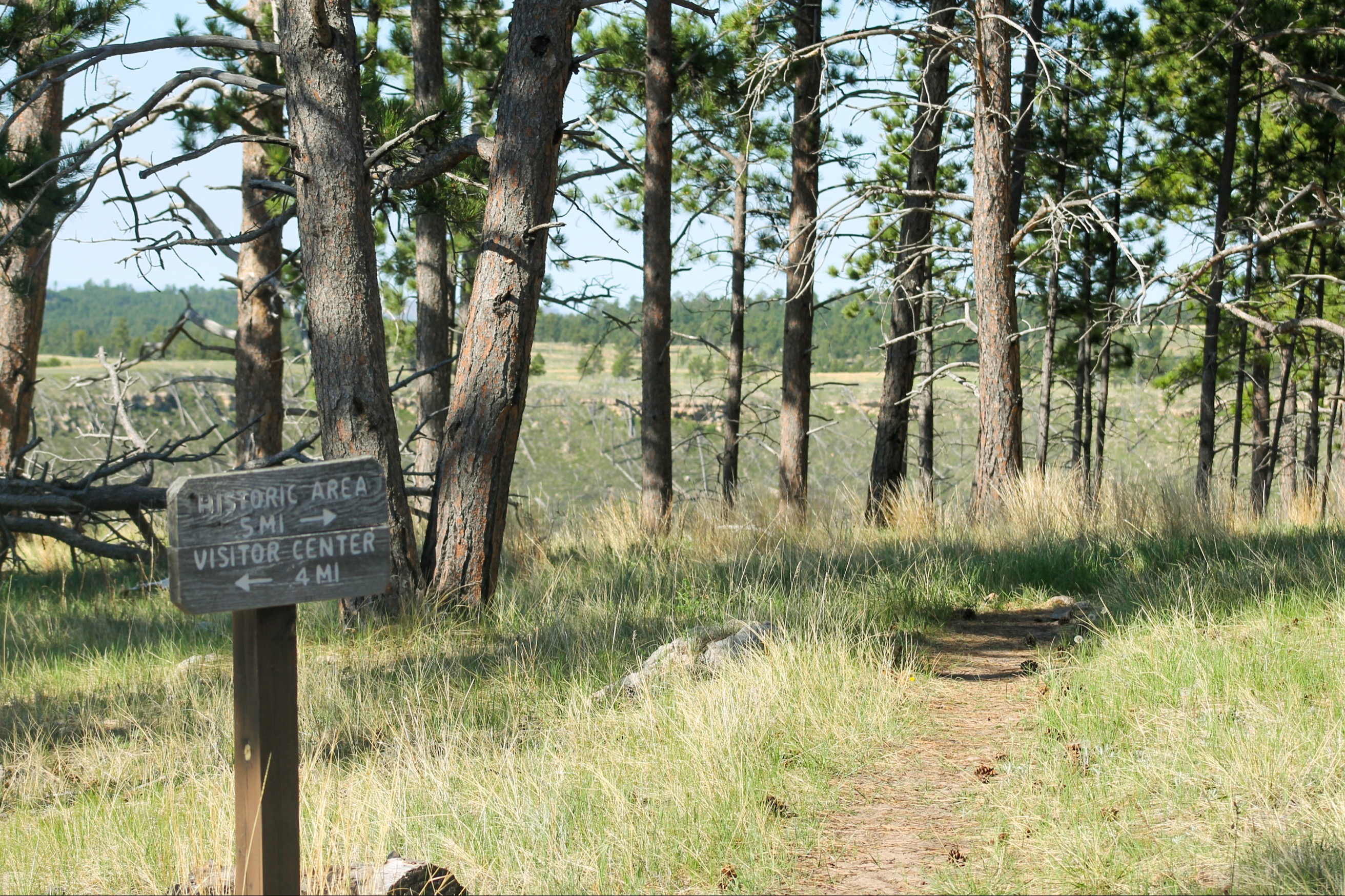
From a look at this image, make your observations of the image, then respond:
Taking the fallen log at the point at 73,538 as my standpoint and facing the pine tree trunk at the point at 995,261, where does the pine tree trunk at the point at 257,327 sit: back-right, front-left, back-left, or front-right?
front-left

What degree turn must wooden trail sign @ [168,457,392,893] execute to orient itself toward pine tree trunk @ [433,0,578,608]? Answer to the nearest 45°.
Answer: approximately 135° to its left

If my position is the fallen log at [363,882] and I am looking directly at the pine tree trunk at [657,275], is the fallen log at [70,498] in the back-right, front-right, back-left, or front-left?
front-left

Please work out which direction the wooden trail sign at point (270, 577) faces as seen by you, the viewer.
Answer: facing the viewer and to the right of the viewer

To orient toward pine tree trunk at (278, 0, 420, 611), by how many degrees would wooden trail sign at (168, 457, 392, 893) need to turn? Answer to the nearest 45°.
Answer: approximately 135° to its left

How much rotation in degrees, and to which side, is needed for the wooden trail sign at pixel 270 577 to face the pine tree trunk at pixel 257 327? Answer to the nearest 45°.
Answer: approximately 135° to its left

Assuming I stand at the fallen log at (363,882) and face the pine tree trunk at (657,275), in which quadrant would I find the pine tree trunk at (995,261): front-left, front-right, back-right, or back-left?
front-right

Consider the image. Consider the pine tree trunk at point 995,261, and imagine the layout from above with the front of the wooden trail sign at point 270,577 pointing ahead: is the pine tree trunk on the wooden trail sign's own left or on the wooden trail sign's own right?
on the wooden trail sign's own left

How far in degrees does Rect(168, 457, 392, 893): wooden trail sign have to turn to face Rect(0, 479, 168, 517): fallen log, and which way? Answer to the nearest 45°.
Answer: approximately 135° to its left

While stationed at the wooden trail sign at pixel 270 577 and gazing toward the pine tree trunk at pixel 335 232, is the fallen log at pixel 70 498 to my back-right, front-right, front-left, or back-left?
front-left
